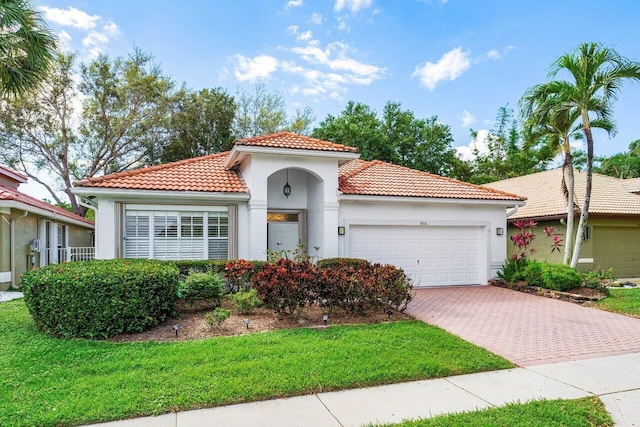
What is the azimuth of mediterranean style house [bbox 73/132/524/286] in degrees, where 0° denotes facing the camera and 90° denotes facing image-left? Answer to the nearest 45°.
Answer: approximately 0°

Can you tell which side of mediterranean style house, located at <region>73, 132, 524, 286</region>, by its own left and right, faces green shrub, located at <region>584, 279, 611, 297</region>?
left

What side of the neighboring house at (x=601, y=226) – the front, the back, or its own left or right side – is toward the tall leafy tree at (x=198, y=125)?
right

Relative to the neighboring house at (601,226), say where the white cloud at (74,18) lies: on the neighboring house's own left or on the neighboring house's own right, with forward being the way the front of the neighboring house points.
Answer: on the neighboring house's own right

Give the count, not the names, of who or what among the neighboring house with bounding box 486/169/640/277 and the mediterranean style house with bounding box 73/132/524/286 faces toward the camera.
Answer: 2

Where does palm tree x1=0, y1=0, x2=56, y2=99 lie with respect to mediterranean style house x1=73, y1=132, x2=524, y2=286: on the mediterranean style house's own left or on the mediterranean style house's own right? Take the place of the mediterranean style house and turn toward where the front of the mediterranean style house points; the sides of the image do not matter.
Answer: on the mediterranean style house's own right

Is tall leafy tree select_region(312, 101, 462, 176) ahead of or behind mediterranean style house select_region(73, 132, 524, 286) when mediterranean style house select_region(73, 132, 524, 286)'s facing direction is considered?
behind

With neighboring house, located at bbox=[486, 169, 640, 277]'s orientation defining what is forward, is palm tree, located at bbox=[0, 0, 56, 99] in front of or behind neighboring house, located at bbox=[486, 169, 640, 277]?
in front

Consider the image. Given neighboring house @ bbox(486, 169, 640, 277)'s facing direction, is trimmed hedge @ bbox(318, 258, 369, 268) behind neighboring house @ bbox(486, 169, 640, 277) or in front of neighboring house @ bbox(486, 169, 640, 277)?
in front

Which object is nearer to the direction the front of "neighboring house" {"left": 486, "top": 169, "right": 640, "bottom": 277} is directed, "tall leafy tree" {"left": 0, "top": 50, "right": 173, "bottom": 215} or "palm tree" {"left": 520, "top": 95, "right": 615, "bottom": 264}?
the palm tree

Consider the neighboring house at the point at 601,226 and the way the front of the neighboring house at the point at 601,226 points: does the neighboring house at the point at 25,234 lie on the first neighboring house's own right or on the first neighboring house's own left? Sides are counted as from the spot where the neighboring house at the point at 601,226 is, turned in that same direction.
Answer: on the first neighboring house's own right
